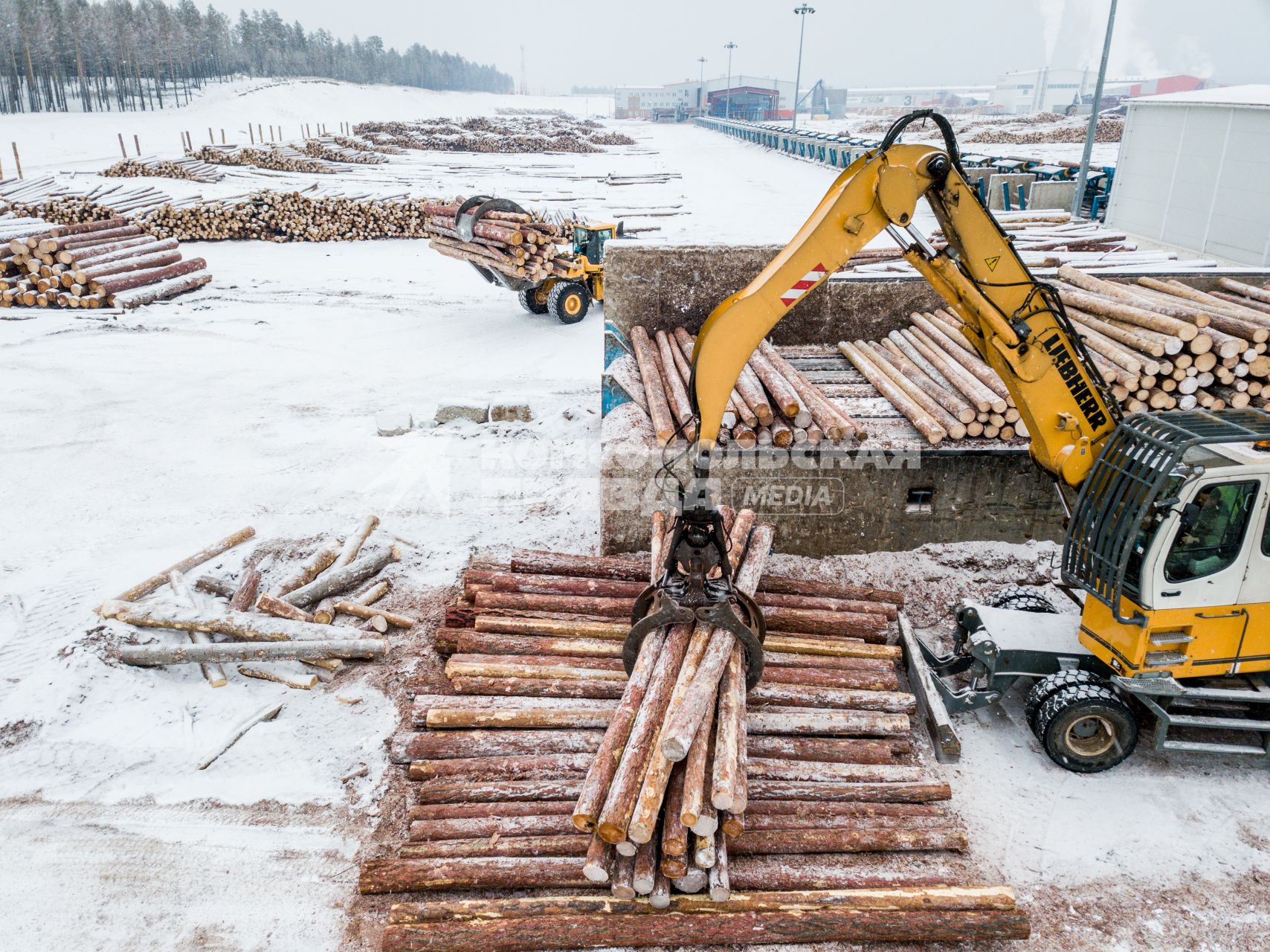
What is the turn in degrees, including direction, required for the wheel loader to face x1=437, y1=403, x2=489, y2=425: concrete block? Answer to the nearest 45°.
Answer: approximately 45° to its left

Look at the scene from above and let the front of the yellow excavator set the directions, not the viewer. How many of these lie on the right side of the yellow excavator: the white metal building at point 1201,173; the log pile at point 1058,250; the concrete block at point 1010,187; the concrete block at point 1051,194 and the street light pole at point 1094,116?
5

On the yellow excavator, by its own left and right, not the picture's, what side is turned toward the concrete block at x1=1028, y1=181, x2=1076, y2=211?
right

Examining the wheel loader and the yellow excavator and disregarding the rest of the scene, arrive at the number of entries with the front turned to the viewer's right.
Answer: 0

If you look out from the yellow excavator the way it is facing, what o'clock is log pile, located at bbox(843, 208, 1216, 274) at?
The log pile is roughly at 3 o'clock from the yellow excavator.

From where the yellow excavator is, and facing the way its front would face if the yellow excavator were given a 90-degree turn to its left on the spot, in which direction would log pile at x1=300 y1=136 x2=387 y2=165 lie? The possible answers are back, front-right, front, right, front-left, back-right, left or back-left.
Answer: back-right

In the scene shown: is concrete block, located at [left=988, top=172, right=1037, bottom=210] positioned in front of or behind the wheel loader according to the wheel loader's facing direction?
behind

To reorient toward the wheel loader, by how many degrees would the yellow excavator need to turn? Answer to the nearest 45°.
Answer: approximately 45° to its right

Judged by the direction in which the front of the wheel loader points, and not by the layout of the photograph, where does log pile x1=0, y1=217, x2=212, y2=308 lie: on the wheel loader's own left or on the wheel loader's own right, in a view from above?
on the wheel loader's own right

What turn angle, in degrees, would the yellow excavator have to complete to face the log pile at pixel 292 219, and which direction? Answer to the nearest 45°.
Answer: approximately 45° to its right

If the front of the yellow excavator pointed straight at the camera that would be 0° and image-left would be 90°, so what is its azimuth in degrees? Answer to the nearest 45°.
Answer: approximately 90°

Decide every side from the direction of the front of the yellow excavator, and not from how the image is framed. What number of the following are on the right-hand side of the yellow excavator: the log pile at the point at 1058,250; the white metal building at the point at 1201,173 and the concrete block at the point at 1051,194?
3

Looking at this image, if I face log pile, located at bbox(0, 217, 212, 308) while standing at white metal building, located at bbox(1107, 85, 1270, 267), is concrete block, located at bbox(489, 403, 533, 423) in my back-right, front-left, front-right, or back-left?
front-left

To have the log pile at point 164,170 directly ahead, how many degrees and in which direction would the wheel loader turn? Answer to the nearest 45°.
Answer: approximately 90° to its right

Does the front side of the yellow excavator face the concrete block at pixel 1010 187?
no
